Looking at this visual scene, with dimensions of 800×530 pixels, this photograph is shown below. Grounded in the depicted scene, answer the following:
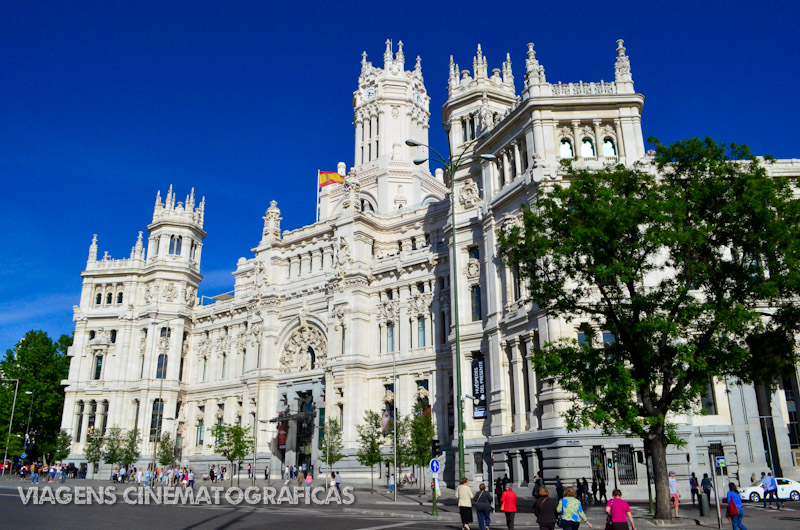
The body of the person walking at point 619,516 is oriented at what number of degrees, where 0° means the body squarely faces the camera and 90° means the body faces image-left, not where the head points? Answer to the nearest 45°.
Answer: approximately 180°

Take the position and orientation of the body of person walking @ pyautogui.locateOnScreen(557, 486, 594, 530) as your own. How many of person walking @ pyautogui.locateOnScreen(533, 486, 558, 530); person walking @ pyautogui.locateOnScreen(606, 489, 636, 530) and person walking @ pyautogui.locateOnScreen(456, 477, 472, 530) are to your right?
1

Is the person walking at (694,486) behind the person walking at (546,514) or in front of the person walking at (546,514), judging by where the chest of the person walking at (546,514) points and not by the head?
in front

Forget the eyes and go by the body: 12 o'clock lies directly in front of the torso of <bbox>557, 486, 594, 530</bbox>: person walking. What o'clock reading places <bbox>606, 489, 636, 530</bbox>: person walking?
<bbox>606, 489, 636, 530</bbox>: person walking is roughly at 3 o'clock from <bbox>557, 486, 594, 530</bbox>: person walking.

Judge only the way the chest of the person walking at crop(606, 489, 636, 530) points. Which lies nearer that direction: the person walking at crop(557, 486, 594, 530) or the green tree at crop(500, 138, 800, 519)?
the green tree

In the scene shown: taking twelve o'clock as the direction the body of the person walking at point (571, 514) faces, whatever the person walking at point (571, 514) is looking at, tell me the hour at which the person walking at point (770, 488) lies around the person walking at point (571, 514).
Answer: the person walking at point (770, 488) is roughly at 1 o'clock from the person walking at point (571, 514).

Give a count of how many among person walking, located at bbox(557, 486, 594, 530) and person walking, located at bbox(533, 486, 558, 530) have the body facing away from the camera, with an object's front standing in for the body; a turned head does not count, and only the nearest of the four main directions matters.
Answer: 2

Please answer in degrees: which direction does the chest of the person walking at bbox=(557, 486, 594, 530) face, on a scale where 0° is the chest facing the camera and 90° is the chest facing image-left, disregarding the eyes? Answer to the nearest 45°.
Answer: approximately 180°

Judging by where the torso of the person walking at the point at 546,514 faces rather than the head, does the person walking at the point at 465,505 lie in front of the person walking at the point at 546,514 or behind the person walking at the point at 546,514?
in front

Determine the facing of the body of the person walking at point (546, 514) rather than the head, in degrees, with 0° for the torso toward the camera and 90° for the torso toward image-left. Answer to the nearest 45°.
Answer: approximately 180°
